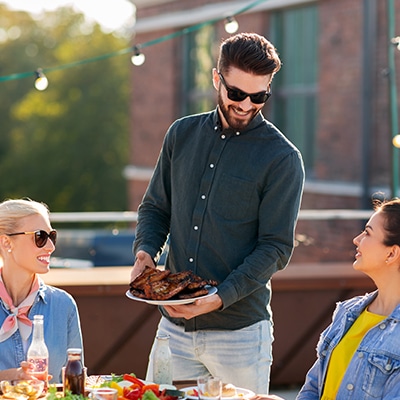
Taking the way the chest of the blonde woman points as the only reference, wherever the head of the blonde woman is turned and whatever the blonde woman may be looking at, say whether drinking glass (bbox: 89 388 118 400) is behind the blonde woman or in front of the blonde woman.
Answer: in front

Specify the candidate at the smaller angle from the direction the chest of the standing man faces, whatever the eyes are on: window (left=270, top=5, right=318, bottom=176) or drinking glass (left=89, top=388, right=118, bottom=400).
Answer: the drinking glass

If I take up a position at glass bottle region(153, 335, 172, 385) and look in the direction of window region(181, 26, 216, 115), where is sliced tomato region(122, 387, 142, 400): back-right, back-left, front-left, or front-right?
back-left

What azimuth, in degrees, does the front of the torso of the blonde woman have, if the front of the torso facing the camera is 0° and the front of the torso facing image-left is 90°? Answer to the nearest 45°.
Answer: approximately 0°

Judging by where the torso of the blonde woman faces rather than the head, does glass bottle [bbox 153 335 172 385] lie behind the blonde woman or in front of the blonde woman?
in front

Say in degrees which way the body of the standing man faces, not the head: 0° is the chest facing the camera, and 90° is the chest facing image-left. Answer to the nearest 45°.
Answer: approximately 45°

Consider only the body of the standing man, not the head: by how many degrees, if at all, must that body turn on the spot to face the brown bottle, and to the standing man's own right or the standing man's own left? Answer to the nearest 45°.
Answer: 0° — they already face it

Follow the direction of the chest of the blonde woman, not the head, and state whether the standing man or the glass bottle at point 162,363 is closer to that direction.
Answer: the glass bottle

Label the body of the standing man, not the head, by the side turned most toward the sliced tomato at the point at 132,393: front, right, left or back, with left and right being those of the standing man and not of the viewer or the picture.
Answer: front

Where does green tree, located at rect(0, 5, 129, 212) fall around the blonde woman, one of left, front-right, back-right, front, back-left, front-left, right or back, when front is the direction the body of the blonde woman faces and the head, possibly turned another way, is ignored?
back

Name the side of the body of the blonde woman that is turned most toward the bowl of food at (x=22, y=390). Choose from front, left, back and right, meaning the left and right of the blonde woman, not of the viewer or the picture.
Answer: front
